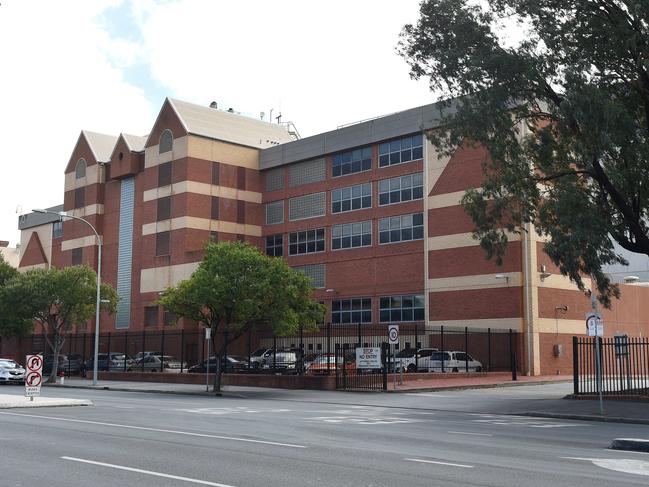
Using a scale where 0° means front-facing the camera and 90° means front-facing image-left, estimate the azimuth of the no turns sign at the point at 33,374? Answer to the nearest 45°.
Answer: approximately 0°

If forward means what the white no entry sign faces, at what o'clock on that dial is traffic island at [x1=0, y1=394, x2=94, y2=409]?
The traffic island is roughly at 1 o'clock from the white no entry sign.

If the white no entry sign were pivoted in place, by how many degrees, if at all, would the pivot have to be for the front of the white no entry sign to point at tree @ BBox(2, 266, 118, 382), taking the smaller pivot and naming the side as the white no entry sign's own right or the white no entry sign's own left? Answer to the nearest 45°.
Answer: approximately 135° to the white no entry sign's own right

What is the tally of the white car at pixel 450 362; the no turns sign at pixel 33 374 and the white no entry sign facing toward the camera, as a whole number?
2

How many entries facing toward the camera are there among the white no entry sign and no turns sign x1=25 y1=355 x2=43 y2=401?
2

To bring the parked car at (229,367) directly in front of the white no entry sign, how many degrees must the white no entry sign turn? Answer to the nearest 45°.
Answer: approximately 135° to its right

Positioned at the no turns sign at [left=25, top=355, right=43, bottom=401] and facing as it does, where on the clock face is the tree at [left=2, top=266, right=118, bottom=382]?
The tree is roughly at 6 o'clock from the no turns sign.
